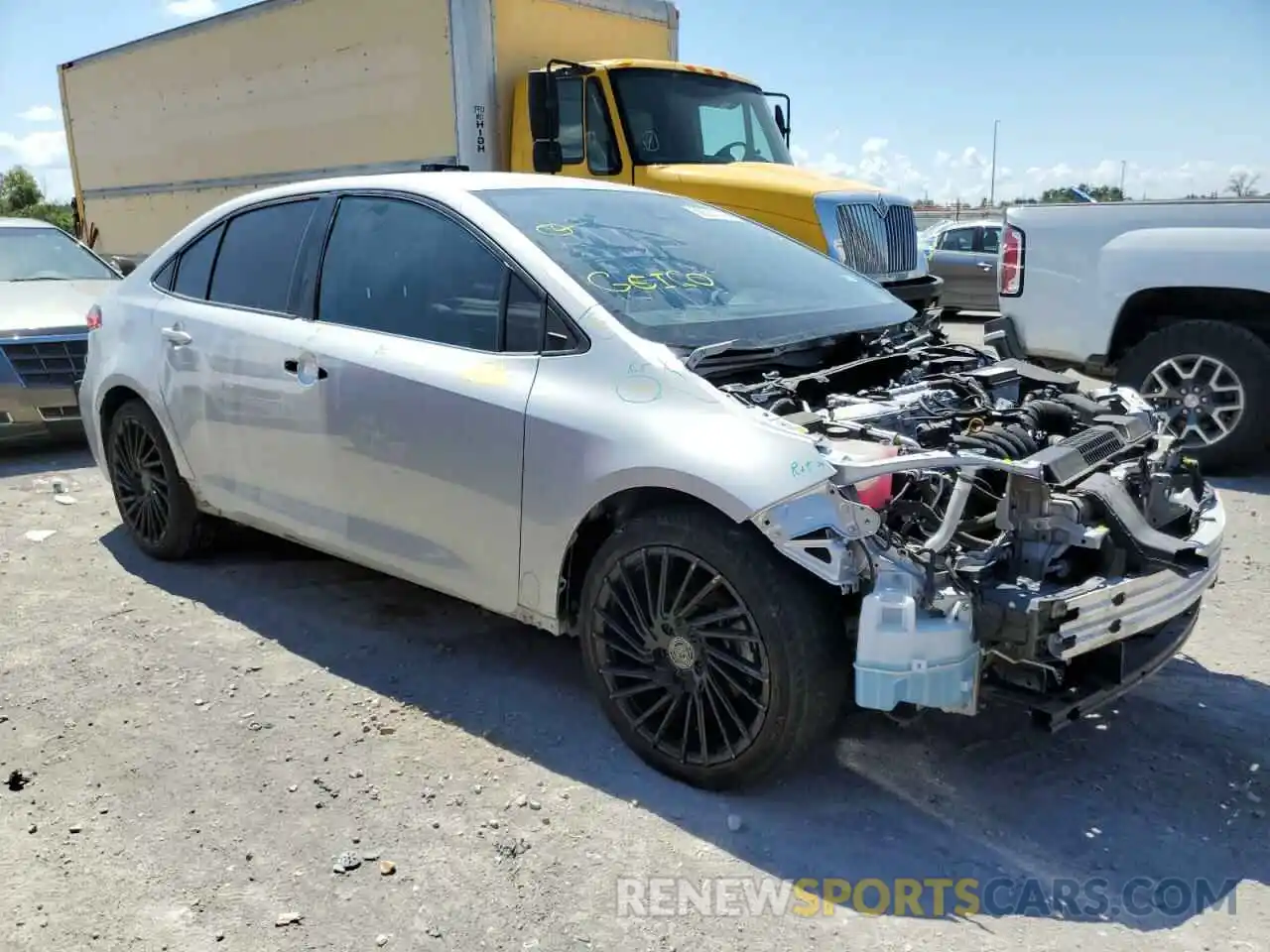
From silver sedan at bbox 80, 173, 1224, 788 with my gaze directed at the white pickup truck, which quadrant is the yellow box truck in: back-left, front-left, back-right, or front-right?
front-left

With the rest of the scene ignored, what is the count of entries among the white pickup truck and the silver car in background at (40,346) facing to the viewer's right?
1

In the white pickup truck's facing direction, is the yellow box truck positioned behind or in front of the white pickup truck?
behind

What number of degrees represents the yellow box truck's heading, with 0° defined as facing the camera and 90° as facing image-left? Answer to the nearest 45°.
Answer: approximately 315°

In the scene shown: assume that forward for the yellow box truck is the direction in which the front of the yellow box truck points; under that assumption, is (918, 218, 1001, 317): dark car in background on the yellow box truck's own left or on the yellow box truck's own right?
on the yellow box truck's own left

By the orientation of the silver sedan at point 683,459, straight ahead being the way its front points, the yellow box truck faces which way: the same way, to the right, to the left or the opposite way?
the same way

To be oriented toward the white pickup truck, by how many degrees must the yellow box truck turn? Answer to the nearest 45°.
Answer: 0° — it already faces it

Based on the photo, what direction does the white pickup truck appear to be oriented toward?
to the viewer's right

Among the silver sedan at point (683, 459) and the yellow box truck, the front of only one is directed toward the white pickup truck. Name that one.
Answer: the yellow box truck

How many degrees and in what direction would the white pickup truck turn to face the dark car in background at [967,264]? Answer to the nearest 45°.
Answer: approximately 90° to its left

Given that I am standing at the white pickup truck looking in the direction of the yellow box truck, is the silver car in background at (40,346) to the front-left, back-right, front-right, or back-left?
front-left

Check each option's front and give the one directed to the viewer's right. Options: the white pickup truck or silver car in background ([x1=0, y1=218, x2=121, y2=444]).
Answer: the white pickup truck

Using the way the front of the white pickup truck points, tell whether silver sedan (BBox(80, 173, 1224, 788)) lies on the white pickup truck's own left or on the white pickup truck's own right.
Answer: on the white pickup truck's own right

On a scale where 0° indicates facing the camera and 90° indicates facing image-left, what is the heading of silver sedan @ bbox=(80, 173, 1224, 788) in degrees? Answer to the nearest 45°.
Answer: approximately 315°

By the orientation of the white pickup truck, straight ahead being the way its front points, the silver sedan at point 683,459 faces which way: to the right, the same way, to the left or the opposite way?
the same way

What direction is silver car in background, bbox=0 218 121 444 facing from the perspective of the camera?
toward the camera

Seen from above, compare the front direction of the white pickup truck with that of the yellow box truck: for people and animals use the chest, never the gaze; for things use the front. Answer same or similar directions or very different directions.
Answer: same or similar directions
